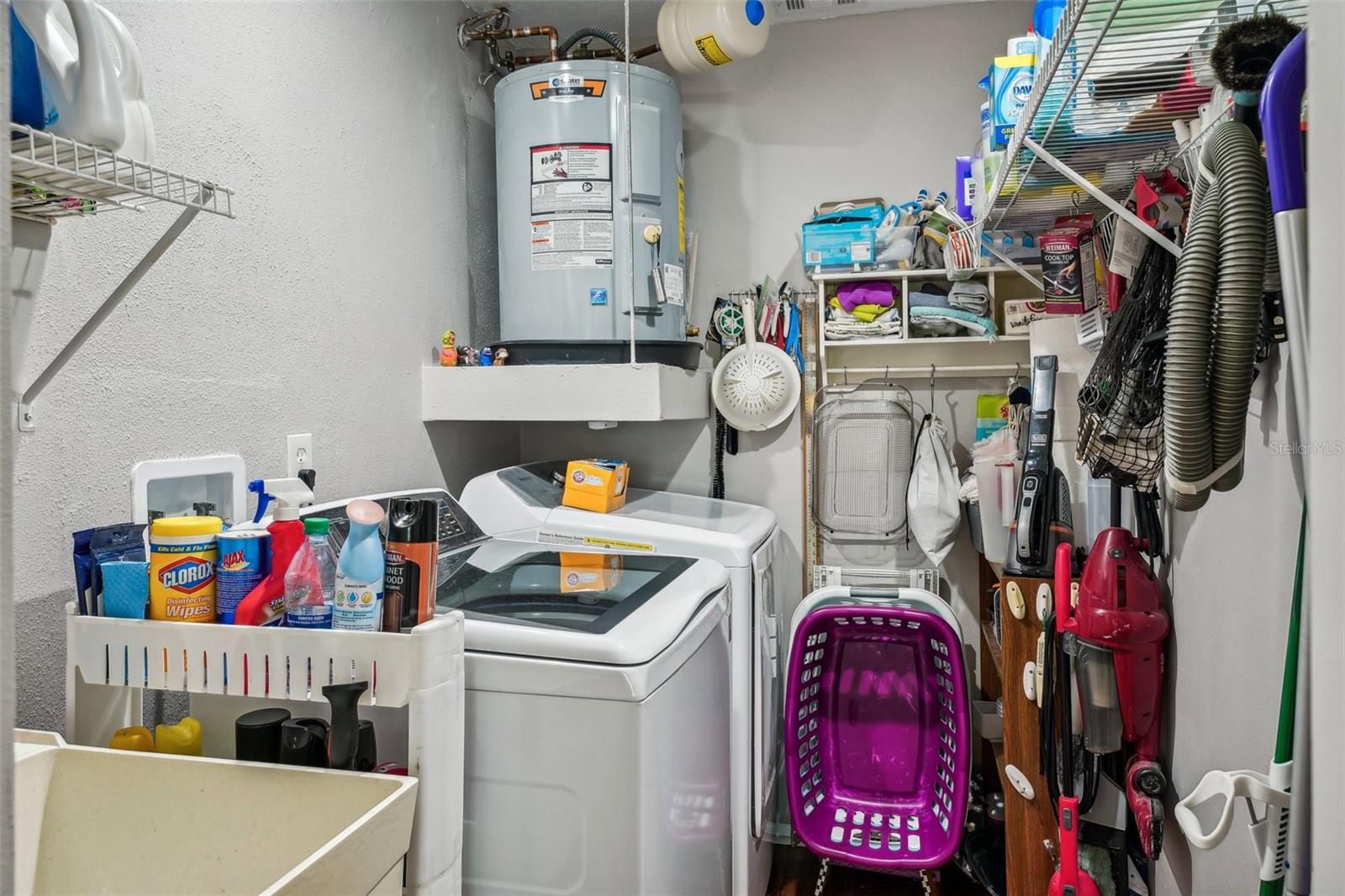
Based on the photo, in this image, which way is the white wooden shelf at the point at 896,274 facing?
toward the camera

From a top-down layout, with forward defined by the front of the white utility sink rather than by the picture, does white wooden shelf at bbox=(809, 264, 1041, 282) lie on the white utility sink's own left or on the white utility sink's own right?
on the white utility sink's own left

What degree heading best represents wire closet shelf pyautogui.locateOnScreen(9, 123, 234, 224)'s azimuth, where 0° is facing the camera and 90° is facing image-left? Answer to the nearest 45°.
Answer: approximately 315°

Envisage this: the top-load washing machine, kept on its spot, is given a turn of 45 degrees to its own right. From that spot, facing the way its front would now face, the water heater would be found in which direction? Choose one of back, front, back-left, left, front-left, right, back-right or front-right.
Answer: back

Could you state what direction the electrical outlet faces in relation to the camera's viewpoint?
facing the viewer and to the right of the viewer

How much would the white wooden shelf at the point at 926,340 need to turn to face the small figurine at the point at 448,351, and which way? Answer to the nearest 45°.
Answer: approximately 45° to its right

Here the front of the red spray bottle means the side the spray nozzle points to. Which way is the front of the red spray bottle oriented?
to the viewer's left

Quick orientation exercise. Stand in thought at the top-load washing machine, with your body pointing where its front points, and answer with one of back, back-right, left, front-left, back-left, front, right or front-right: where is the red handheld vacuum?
front-left

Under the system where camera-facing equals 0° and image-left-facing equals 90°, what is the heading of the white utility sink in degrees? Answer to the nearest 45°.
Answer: approximately 315°

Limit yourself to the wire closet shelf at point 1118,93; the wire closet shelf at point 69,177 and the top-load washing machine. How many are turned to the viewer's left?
1

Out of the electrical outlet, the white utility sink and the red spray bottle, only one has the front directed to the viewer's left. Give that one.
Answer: the red spray bottle

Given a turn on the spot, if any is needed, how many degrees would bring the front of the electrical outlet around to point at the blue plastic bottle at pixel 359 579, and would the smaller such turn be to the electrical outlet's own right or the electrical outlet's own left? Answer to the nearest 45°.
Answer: approximately 45° to the electrical outlet's own right
